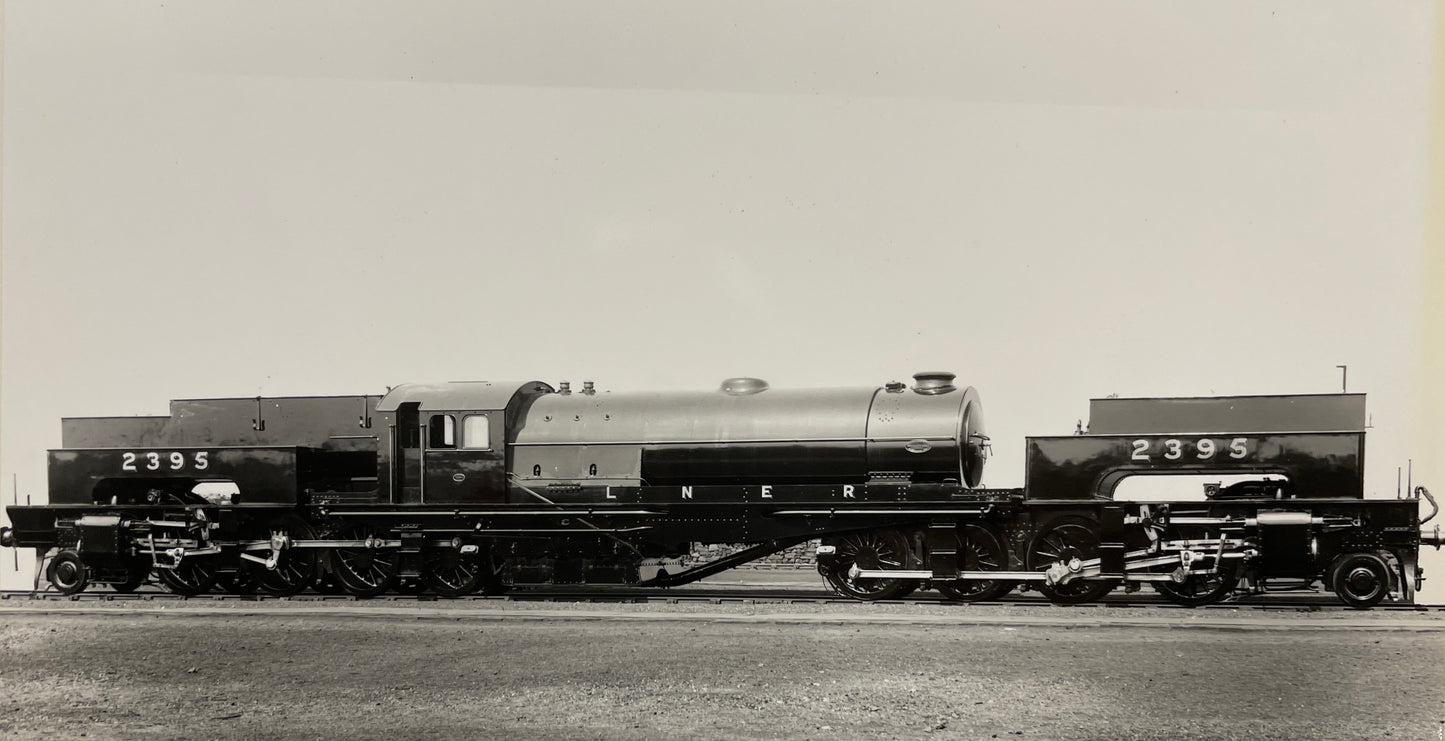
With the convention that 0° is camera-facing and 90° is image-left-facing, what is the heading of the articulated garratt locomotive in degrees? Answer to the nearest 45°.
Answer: approximately 270°
